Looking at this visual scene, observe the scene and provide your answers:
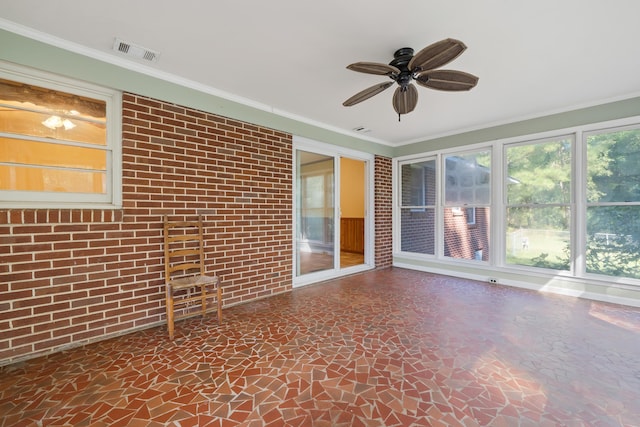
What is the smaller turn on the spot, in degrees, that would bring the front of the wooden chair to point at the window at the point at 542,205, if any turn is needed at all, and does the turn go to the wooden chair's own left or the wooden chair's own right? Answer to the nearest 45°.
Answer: approximately 45° to the wooden chair's own left

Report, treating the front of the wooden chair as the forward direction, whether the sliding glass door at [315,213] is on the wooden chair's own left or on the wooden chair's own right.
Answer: on the wooden chair's own left

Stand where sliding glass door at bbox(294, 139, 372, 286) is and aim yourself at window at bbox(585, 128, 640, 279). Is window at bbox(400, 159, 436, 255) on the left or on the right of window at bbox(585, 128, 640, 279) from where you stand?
left

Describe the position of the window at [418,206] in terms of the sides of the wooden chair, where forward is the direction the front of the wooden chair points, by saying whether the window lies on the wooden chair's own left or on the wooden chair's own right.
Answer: on the wooden chair's own left

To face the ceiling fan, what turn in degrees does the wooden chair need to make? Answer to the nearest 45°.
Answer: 0° — it already faces it

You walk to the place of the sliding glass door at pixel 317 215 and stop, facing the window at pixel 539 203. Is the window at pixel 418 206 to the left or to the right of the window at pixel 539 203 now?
left

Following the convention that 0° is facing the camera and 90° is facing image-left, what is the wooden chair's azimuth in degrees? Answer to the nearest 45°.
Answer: approximately 315°
